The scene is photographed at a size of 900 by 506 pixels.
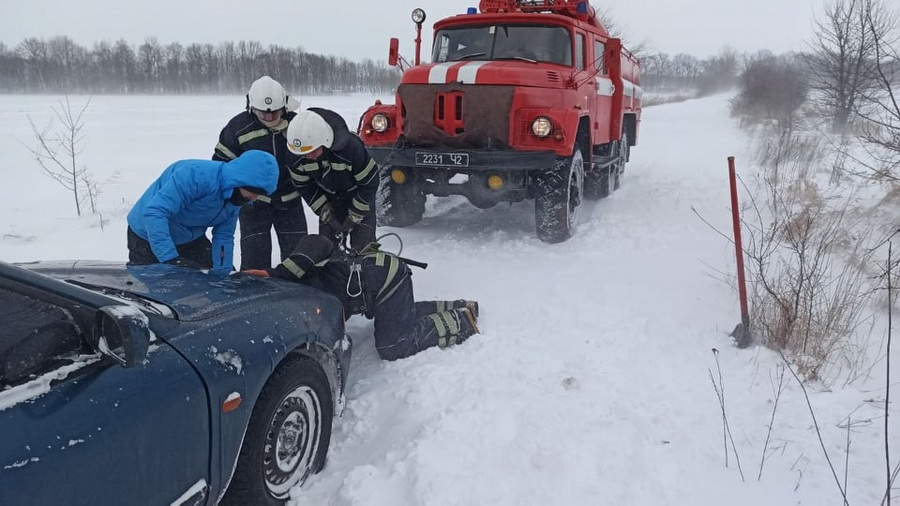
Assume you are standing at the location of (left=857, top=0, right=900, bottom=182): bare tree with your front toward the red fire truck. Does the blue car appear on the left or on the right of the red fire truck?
left

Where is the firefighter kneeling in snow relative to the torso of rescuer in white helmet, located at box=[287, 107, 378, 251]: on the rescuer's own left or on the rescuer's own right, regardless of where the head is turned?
on the rescuer's own left

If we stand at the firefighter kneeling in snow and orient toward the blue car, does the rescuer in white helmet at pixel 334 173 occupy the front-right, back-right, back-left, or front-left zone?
back-right

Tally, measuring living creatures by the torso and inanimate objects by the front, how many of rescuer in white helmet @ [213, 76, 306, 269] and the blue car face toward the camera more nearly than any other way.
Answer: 1

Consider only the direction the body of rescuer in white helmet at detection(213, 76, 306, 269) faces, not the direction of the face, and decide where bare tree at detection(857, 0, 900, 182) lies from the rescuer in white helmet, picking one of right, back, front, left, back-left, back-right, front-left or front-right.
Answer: left

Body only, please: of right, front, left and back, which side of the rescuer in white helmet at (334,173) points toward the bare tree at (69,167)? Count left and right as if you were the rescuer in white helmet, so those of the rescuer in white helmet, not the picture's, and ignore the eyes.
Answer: right

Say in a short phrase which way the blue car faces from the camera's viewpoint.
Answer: facing away from the viewer and to the right of the viewer

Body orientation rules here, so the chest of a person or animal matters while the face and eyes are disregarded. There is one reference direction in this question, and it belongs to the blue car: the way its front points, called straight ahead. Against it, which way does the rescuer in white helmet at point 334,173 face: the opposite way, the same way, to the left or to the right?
the opposite way

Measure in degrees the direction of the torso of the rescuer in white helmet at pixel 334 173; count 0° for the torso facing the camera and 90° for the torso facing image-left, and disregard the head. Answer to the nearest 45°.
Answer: approximately 45°

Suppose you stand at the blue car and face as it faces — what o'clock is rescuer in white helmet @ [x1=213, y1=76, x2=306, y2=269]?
The rescuer in white helmet is roughly at 11 o'clock from the blue car.

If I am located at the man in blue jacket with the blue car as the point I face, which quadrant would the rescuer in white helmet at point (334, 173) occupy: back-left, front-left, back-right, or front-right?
back-left
